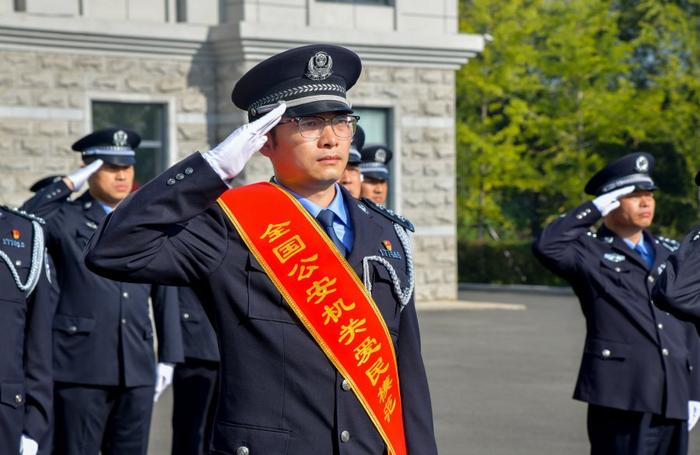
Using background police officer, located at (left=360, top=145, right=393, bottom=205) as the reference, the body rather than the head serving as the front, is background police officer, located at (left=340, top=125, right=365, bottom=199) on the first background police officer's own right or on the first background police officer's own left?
on the first background police officer's own right

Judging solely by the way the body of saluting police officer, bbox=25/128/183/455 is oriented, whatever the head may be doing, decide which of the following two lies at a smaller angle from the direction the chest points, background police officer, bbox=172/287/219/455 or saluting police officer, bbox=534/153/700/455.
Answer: the saluting police officer

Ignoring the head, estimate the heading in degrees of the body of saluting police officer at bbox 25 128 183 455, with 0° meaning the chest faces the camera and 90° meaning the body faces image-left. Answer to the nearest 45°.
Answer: approximately 315°

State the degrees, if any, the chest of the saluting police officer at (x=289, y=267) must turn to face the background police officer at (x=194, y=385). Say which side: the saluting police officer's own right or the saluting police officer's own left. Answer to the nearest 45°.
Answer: approximately 135° to the saluting police officer's own left

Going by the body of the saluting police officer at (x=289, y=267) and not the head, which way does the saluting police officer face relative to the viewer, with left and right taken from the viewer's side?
facing the viewer and to the right of the viewer

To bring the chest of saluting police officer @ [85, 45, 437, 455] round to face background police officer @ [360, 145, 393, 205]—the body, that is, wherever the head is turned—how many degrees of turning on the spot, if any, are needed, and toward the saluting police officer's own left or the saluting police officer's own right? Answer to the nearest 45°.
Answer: approximately 135° to the saluting police officer's own left

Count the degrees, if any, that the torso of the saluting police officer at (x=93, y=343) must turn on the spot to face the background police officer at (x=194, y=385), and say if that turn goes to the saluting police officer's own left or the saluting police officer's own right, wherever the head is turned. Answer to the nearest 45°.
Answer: approximately 90° to the saluting police officer's own left

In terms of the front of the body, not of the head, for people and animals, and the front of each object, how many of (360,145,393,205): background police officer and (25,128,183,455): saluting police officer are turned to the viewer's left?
0

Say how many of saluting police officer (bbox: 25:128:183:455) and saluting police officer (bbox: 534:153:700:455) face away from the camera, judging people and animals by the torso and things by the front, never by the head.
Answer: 0

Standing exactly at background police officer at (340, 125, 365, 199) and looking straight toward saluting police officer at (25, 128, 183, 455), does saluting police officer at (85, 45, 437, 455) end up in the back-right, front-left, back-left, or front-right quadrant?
front-left
